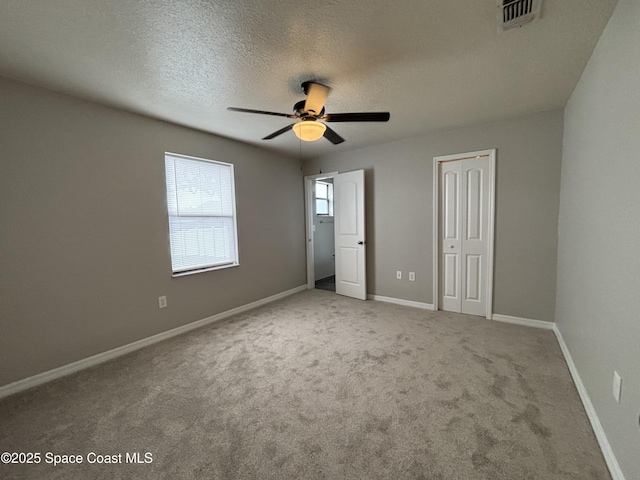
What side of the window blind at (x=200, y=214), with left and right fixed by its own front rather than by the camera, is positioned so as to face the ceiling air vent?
front

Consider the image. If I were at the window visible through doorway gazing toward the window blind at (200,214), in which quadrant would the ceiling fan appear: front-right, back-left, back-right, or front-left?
front-left

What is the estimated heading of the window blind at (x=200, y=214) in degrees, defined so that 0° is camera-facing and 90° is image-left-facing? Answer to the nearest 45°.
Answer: approximately 315°

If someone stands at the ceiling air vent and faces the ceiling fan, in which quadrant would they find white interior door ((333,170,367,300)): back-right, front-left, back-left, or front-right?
front-right

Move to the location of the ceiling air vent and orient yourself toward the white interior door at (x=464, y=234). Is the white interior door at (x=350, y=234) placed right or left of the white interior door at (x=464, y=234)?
left

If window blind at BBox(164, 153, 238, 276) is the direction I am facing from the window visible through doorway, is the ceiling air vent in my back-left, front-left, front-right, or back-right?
front-left

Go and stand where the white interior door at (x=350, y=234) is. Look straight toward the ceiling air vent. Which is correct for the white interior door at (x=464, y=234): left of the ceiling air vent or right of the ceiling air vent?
left

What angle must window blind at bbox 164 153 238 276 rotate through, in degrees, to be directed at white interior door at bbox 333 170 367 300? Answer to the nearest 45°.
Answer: approximately 45° to its left

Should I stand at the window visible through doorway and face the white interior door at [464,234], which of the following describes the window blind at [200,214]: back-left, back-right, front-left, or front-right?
front-right

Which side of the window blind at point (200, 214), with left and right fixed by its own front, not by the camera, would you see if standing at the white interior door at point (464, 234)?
front

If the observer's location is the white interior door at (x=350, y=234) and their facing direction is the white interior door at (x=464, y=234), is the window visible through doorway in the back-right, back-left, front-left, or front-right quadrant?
back-left

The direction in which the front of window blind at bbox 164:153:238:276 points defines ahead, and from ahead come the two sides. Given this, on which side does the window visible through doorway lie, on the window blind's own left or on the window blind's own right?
on the window blind's own left

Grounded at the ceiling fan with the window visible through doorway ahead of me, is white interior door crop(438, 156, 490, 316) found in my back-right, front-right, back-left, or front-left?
front-right

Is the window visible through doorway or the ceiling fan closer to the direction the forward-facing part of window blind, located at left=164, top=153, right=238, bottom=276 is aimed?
the ceiling fan

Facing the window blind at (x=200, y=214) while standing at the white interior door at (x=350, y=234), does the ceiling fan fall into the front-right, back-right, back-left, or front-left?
front-left
